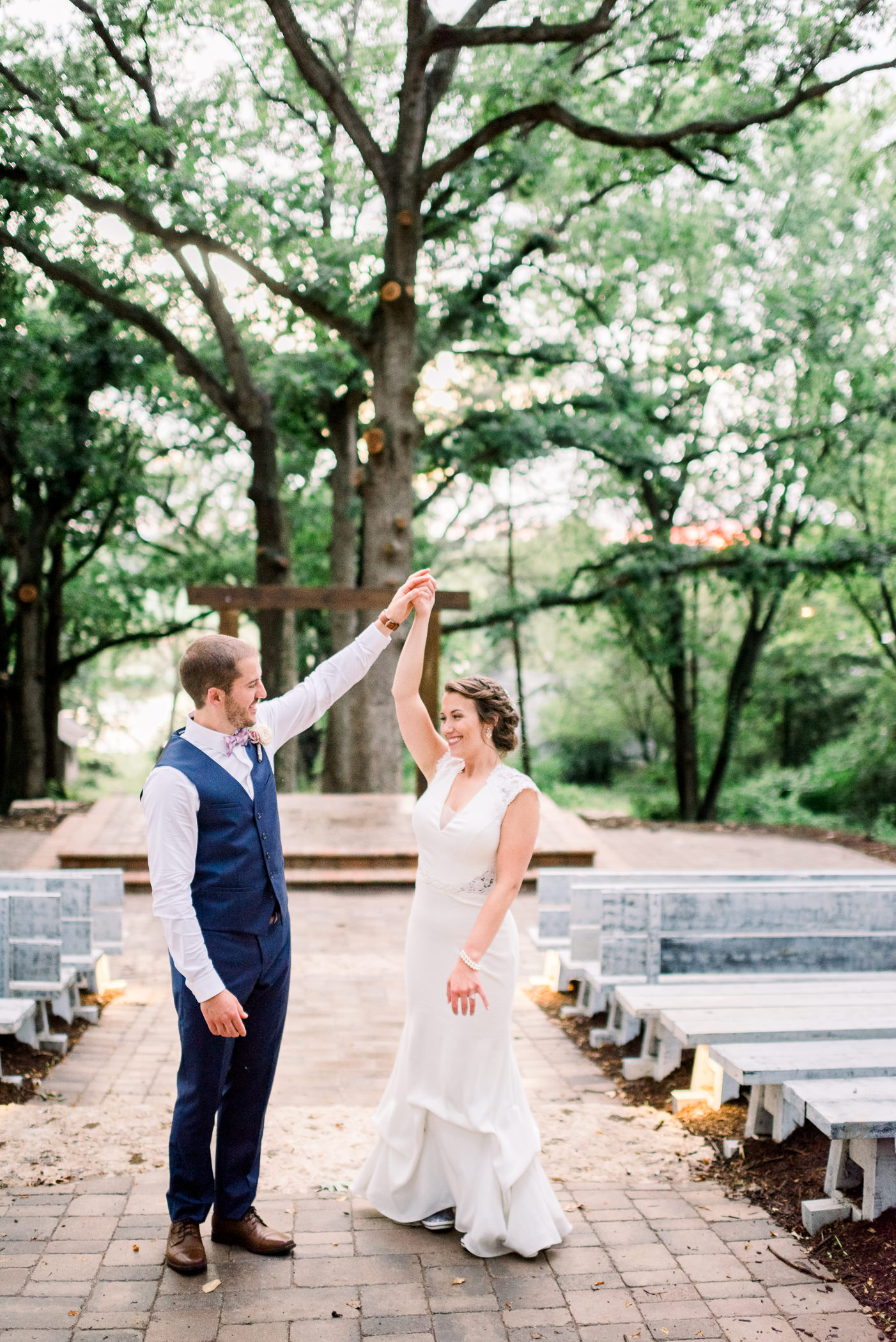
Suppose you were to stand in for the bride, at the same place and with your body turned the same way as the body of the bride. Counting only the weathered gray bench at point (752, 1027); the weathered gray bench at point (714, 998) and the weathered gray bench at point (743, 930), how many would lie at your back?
3

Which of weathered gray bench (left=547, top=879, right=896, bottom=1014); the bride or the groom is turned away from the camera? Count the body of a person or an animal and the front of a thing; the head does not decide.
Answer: the weathered gray bench

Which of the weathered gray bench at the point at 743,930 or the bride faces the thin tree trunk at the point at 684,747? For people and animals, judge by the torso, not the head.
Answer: the weathered gray bench

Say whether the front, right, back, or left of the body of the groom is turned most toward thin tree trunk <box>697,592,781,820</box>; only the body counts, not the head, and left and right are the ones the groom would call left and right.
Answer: left

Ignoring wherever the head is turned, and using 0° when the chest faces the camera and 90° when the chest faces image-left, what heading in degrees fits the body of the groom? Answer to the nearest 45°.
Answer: approximately 315°

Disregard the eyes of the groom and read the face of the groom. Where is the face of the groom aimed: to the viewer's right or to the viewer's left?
to the viewer's right

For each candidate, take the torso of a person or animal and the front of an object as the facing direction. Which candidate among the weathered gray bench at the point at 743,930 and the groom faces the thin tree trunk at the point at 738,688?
the weathered gray bench

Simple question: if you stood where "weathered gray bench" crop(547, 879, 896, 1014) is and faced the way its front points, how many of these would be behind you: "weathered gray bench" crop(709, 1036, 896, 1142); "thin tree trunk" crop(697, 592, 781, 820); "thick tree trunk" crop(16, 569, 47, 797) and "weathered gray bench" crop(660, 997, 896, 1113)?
2

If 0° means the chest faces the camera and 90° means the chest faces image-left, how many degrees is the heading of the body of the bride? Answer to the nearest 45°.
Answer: approximately 45°

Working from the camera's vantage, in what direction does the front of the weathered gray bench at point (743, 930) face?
facing away from the viewer

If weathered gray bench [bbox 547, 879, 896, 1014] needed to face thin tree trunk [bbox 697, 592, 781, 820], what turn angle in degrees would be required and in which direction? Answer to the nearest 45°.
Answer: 0° — it already faces it

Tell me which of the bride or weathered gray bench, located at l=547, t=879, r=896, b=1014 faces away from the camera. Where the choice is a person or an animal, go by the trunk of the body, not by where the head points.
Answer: the weathered gray bench

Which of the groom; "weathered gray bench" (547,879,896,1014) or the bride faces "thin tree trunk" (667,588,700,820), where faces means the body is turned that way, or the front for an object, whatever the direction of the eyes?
the weathered gray bench
